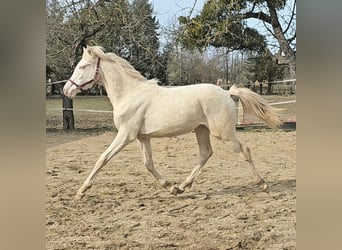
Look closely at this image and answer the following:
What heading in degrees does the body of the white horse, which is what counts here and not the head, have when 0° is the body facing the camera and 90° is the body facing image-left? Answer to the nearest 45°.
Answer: approximately 90°
